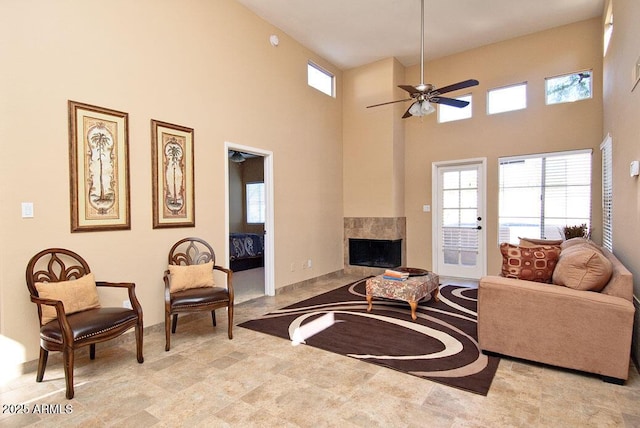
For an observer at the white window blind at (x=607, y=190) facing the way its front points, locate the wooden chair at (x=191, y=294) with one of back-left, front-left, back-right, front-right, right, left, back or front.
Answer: front-left

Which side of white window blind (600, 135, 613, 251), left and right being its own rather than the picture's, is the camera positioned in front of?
left

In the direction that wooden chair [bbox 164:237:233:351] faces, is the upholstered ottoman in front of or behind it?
in front

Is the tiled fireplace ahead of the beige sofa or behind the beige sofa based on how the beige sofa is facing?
ahead

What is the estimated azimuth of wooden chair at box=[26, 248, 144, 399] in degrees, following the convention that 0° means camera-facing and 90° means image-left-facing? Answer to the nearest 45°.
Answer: approximately 315°

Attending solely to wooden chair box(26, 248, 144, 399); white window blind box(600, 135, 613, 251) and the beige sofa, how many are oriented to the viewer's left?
2

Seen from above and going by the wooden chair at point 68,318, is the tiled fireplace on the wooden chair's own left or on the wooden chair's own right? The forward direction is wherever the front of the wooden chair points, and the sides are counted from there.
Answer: on the wooden chair's own left

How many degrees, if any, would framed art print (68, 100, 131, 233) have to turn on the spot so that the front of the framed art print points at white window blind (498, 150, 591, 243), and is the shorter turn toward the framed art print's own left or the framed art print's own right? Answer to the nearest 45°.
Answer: approximately 45° to the framed art print's own left

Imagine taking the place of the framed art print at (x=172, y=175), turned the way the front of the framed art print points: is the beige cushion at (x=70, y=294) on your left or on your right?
on your right

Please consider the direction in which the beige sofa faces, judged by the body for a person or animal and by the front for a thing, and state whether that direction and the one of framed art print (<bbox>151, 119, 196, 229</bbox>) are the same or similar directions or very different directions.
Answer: very different directions

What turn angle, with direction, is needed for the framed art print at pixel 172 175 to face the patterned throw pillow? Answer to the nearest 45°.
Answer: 0° — it already faces it

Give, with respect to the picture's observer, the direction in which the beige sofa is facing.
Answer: facing to the left of the viewer
